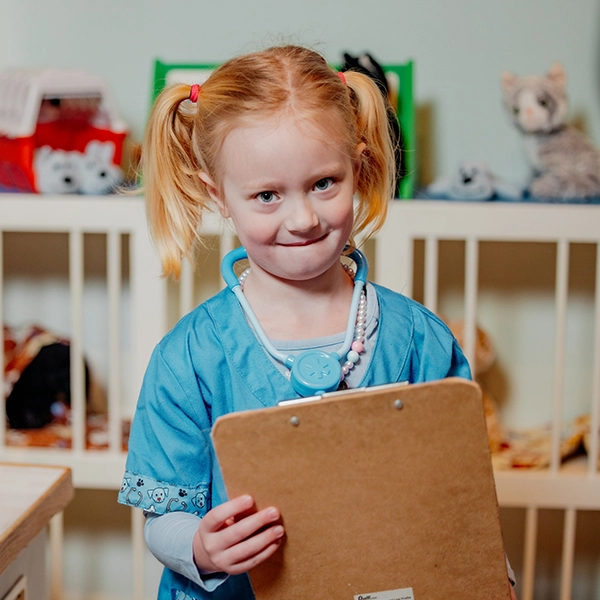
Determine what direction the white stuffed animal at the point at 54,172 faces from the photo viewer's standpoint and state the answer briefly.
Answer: facing the viewer and to the right of the viewer

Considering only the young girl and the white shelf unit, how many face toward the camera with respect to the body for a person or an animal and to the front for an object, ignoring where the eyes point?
2

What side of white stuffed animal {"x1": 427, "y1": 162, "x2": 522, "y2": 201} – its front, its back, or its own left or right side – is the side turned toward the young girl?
front

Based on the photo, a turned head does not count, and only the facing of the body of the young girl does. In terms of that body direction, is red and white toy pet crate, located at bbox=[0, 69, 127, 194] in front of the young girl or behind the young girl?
behind

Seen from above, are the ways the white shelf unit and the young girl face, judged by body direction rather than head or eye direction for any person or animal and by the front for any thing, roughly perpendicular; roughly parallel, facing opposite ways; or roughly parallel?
roughly parallel

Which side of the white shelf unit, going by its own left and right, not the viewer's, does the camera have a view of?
front

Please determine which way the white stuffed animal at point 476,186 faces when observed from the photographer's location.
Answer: facing the viewer

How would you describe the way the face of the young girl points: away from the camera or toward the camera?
toward the camera
